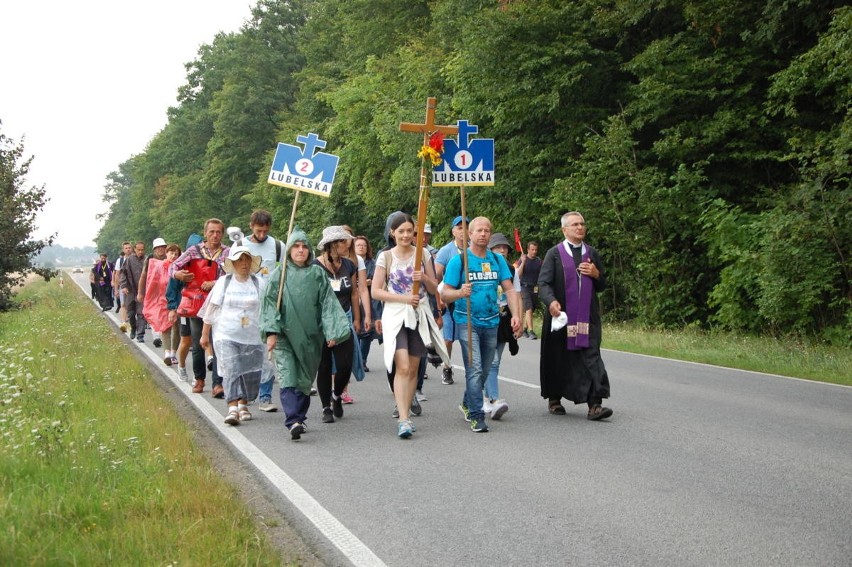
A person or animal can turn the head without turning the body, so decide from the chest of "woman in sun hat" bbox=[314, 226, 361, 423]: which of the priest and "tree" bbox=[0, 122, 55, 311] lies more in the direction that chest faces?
the priest

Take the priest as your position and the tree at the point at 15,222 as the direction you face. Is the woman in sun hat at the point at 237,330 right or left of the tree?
left

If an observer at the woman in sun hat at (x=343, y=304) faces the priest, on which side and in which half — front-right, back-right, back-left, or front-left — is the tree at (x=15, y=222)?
back-left

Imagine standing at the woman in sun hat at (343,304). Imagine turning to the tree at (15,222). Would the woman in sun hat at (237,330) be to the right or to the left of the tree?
left

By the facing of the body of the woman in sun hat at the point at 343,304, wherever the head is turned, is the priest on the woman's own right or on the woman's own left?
on the woman's own left

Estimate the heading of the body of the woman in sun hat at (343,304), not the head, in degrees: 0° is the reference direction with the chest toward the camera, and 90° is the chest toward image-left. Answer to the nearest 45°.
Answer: approximately 0°

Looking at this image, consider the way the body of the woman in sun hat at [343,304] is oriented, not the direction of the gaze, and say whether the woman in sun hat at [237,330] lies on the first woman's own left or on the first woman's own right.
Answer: on the first woman's own right

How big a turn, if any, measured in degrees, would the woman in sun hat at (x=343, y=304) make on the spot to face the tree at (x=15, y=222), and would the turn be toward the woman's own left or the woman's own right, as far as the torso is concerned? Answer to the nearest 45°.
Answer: approximately 135° to the woman's own right
